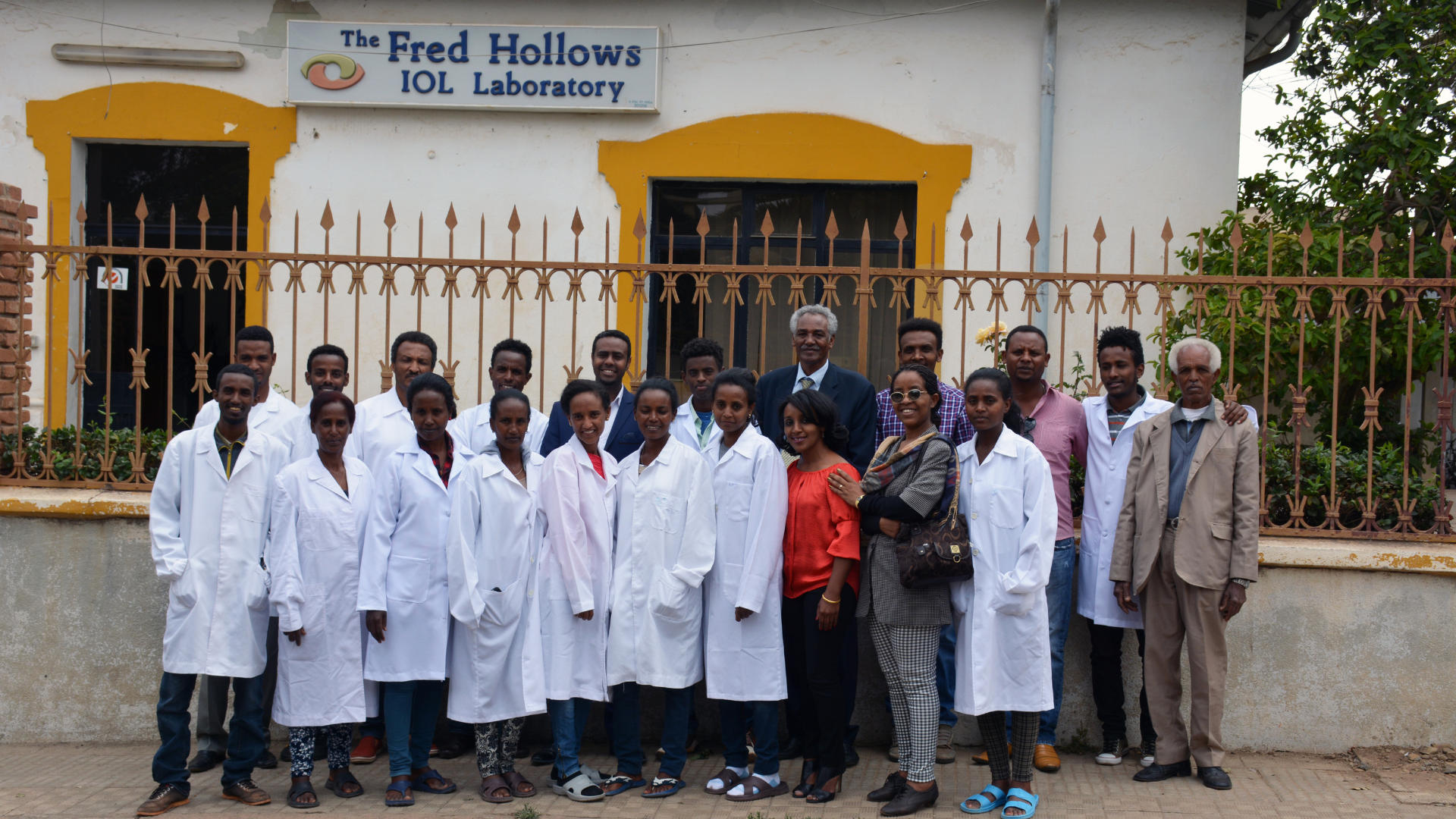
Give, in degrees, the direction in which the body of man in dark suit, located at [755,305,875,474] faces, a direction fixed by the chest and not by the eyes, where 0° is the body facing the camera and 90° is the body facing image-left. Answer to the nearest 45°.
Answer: approximately 0°

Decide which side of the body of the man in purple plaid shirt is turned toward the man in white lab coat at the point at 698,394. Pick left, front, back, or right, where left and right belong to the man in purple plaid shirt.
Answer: right

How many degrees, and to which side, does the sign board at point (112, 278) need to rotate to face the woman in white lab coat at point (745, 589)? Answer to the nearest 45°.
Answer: approximately 45° to its left

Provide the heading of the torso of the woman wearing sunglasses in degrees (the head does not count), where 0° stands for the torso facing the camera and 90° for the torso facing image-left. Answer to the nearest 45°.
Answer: approximately 45°

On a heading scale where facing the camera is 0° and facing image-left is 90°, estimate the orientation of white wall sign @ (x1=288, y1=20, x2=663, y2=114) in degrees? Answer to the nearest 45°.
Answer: approximately 0°

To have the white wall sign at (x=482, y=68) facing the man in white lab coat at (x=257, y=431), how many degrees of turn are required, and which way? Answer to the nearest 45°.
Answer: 0° — it already faces them

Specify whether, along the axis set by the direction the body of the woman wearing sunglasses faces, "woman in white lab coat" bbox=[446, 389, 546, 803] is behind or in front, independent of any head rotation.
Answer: in front
